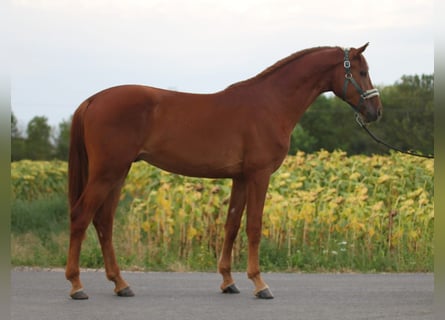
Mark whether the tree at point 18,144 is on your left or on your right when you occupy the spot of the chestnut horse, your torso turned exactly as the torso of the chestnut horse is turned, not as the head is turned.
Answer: on your left

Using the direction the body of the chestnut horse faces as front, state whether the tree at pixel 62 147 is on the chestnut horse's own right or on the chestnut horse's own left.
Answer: on the chestnut horse's own left

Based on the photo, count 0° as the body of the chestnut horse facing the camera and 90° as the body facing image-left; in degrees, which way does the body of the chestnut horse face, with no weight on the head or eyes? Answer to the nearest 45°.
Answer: approximately 270°

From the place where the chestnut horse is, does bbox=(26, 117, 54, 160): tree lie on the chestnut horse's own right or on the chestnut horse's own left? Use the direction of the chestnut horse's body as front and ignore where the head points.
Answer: on the chestnut horse's own left
